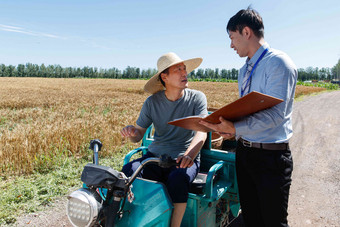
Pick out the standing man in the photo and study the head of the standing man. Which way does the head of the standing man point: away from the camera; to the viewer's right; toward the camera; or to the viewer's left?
to the viewer's left

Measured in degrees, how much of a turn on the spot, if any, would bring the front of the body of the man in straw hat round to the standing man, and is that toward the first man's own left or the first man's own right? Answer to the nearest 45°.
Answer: approximately 45° to the first man's own left

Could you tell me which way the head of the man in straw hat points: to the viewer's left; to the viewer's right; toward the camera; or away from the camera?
to the viewer's right

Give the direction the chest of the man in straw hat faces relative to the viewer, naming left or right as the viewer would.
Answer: facing the viewer

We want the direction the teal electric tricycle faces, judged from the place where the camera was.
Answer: facing the viewer and to the left of the viewer
